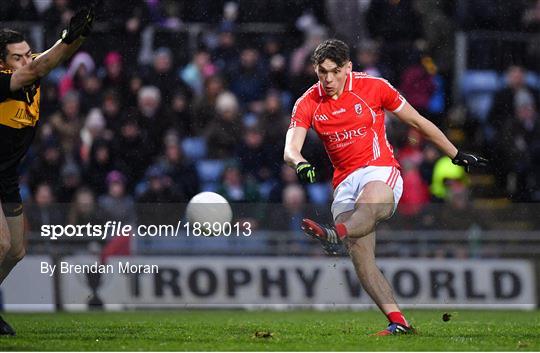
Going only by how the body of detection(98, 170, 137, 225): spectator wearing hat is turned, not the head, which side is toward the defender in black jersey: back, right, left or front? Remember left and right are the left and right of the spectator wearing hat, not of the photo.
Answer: front

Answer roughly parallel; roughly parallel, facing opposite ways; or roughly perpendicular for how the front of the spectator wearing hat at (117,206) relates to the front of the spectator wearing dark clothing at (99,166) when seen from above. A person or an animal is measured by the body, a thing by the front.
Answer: roughly parallel

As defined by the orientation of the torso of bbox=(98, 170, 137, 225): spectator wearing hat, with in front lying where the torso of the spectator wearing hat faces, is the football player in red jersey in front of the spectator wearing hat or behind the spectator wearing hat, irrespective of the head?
in front

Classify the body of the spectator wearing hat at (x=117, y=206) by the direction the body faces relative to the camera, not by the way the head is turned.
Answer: toward the camera

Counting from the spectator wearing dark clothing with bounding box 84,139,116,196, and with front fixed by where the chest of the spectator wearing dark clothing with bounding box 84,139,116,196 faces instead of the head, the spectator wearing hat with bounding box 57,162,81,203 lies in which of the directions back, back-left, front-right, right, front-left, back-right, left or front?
right

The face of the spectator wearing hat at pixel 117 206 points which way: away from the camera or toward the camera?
toward the camera

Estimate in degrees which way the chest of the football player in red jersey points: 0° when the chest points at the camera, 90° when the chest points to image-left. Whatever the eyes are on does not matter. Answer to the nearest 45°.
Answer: approximately 45°

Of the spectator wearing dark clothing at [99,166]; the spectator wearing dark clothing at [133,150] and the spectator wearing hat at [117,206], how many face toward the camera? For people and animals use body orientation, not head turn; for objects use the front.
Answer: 3

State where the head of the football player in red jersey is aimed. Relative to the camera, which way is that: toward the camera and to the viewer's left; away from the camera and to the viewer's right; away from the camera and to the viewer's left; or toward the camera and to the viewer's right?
toward the camera and to the viewer's left

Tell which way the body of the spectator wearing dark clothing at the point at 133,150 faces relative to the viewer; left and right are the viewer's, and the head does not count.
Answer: facing the viewer

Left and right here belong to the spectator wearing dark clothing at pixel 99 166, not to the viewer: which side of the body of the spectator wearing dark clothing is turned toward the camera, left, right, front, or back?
front

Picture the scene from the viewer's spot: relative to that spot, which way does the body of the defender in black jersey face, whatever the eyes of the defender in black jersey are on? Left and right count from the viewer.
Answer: facing the viewer and to the right of the viewer

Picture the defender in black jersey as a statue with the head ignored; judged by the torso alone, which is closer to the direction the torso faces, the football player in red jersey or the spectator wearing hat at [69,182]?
the football player in red jersey
